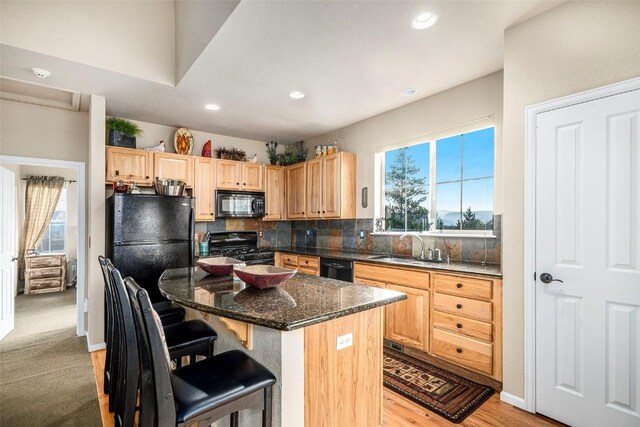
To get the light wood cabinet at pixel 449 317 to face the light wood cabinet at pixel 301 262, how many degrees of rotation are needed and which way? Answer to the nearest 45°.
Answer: approximately 90° to its right

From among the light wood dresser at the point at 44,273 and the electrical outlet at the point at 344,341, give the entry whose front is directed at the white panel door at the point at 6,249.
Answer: the light wood dresser

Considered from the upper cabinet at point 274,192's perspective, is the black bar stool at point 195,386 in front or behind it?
in front

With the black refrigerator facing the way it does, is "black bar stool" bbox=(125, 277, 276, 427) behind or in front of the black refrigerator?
in front

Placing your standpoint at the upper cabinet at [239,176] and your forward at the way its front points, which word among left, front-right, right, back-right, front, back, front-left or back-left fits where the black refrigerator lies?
front-right

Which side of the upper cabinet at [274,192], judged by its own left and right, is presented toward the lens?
front

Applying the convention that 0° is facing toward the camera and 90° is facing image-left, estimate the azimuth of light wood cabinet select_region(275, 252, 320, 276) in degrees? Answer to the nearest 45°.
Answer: approximately 45°

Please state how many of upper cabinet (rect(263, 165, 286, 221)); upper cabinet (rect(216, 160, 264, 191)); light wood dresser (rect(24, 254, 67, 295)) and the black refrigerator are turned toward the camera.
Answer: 4

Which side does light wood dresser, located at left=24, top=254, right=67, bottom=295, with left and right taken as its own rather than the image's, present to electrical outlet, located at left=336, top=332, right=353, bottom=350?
front

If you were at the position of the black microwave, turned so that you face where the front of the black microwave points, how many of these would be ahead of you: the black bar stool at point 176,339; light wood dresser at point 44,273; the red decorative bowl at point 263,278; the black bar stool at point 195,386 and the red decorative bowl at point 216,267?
4

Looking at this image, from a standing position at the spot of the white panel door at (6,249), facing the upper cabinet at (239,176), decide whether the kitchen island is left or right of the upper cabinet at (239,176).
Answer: right

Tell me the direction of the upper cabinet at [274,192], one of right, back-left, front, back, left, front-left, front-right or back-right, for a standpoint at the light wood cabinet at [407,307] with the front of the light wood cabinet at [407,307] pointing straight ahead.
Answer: right

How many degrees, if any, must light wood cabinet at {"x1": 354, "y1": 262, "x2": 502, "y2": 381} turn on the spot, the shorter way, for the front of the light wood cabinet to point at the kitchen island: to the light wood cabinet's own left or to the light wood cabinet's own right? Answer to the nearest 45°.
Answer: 0° — it already faces it

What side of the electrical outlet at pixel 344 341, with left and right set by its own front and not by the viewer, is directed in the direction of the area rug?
left

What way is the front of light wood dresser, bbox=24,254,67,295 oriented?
toward the camera
